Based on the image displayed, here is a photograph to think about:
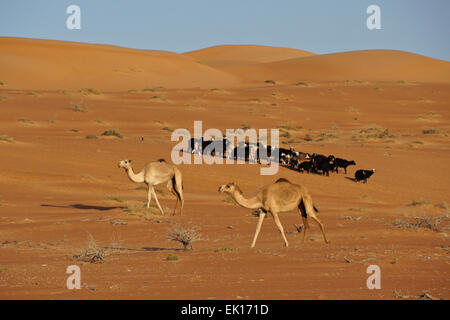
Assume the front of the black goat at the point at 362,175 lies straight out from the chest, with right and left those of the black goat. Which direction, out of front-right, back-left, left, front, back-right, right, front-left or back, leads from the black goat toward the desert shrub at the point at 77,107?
back-left

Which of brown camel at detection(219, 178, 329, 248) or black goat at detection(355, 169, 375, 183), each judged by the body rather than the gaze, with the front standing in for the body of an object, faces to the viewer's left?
the brown camel

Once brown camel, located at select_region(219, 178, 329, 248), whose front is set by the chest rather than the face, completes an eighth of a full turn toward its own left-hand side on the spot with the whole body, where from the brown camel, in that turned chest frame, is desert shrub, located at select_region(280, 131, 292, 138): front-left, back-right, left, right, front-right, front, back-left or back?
back-right

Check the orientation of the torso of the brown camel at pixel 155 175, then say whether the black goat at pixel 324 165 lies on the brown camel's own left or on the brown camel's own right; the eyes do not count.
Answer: on the brown camel's own right

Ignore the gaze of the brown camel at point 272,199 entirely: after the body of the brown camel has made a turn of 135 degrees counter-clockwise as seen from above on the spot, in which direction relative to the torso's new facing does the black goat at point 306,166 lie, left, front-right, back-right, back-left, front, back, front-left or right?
back-left

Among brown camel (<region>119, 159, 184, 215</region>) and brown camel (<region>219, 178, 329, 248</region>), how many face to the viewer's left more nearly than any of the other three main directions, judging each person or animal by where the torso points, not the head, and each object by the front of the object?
2

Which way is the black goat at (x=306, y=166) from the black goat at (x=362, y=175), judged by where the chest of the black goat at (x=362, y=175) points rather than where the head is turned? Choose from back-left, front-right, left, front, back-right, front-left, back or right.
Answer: back

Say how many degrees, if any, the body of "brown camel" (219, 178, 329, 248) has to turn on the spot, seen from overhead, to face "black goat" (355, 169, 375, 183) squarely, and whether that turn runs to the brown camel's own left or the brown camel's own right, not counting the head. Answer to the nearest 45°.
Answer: approximately 90° to the brown camel's own right

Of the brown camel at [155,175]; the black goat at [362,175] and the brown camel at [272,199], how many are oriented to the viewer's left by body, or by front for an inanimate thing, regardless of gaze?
2

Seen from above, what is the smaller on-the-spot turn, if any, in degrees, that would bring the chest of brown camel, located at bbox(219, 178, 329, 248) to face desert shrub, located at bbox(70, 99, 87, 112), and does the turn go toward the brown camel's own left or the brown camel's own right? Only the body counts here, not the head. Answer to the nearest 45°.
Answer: approximately 45° to the brown camel's own right

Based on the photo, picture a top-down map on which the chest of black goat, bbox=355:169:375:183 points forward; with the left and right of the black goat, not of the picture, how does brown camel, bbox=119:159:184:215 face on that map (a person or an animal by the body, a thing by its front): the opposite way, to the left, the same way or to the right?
the opposite way

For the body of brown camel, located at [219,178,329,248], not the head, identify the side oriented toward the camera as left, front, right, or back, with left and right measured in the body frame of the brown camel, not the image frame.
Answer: left

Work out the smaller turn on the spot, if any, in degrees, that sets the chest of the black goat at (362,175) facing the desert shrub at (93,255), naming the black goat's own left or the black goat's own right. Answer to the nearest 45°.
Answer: approximately 90° to the black goat's own right

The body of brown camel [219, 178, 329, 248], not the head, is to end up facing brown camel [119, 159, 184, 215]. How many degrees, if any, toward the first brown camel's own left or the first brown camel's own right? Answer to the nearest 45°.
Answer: approximately 45° to the first brown camel's own right

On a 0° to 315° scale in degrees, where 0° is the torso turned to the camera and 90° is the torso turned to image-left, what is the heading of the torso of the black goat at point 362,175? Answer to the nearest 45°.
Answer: approximately 270°

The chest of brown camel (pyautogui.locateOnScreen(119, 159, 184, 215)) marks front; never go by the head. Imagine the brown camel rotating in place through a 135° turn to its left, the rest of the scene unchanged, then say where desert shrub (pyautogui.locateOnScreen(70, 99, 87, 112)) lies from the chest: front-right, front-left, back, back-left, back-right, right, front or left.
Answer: back-left

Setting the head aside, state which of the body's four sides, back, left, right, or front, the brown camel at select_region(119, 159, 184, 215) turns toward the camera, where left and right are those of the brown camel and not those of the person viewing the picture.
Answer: left
